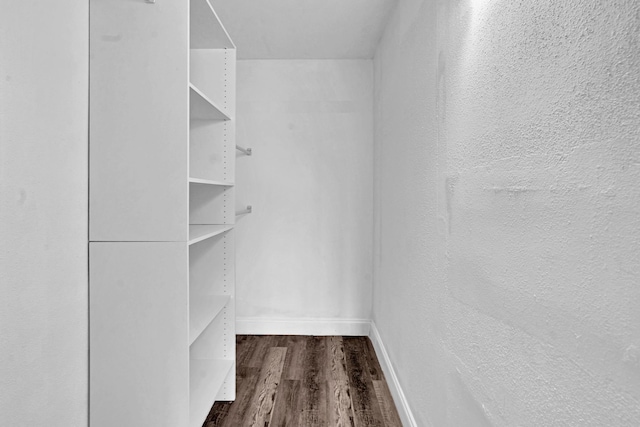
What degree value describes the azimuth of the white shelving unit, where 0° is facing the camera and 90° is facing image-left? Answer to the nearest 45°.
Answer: approximately 270°
